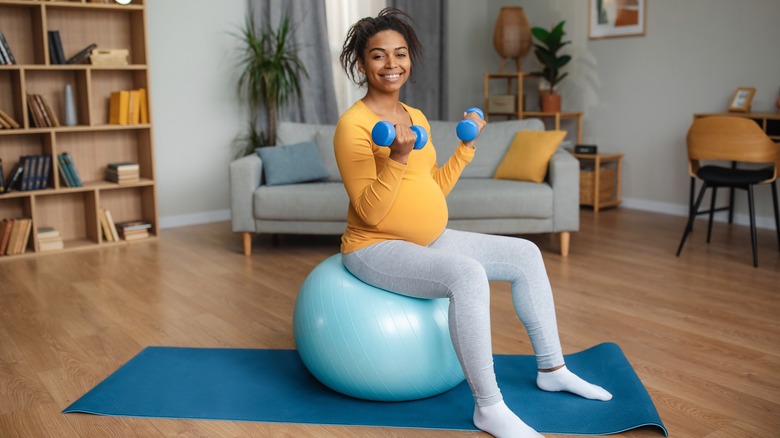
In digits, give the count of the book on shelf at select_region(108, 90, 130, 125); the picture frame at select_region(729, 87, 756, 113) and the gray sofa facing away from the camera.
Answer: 0

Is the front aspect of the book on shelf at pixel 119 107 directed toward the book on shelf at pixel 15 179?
no

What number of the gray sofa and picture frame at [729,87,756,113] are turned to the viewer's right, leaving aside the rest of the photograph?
0

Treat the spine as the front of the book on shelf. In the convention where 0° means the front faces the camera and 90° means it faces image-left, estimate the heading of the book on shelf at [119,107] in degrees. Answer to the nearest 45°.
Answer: approximately 315°

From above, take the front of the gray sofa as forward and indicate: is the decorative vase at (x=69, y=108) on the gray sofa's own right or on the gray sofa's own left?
on the gray sofa's own right

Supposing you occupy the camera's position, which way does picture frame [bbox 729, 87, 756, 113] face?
facing the viewer and to the left of the viewer

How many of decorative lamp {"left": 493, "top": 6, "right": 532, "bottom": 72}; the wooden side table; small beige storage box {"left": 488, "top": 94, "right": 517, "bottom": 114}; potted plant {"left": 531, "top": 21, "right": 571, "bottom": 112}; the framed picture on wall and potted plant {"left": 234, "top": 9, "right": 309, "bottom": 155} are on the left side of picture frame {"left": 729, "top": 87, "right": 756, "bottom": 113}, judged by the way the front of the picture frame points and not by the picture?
0

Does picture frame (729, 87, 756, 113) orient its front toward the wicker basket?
no

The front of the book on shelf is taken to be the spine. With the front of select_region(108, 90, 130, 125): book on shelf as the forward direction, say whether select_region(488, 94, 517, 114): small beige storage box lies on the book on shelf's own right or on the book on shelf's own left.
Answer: on the book on shelf's own left

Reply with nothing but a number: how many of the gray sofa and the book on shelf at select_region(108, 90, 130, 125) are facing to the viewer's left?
0

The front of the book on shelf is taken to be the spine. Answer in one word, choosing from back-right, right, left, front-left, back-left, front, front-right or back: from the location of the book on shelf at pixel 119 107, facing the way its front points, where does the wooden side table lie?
front-left

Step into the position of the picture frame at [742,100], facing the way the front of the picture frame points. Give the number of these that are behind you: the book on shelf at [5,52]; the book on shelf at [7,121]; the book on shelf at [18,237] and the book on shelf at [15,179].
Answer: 0

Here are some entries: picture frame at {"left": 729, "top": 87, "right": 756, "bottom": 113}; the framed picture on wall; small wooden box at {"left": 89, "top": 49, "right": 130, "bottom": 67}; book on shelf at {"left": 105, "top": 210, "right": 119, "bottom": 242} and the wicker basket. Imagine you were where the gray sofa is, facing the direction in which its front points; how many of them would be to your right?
2

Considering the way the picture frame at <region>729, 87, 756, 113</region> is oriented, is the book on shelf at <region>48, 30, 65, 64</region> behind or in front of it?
in front
